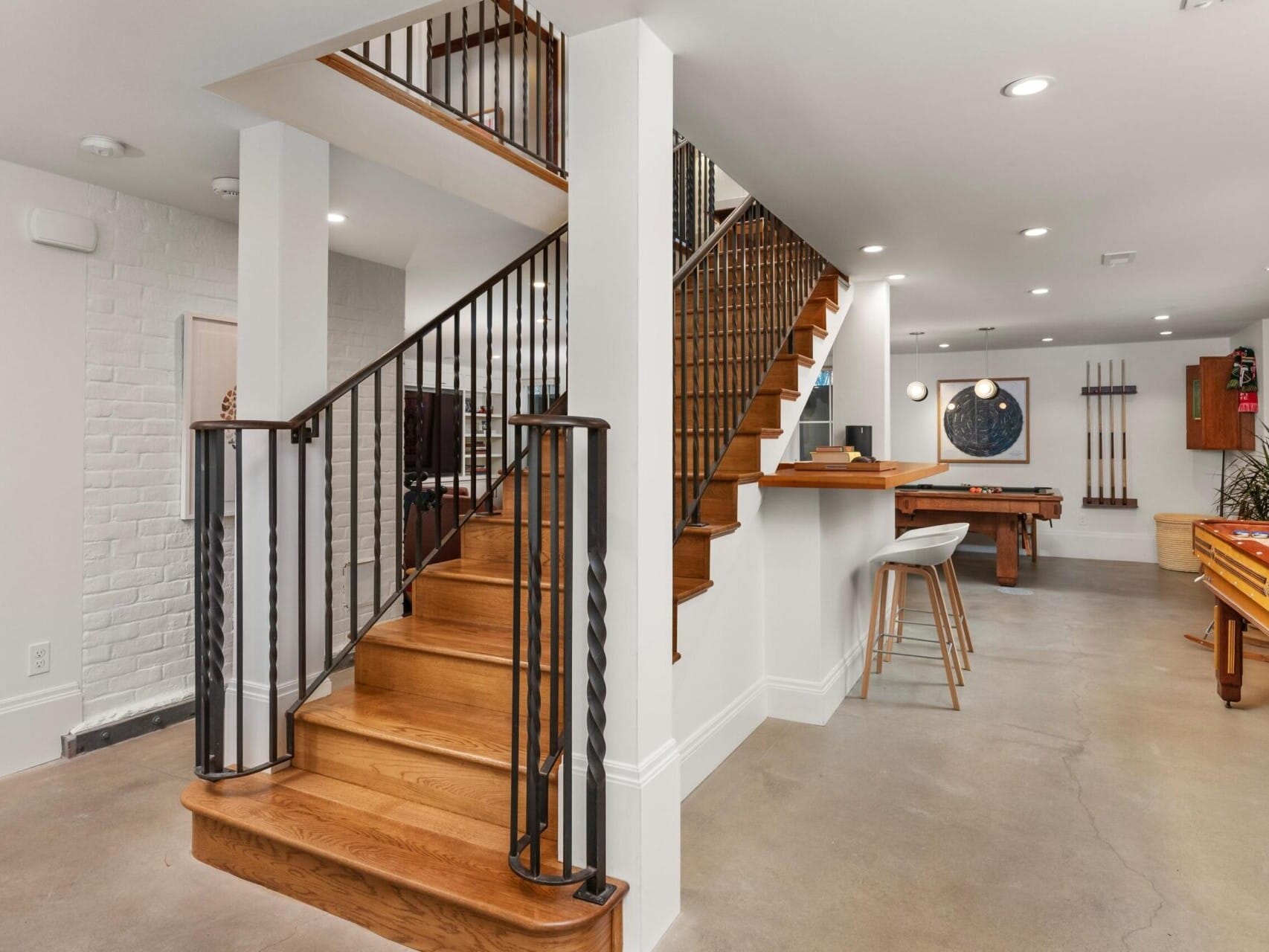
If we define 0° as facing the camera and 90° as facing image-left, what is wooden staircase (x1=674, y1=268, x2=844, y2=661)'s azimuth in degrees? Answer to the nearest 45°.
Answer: approximately 45°

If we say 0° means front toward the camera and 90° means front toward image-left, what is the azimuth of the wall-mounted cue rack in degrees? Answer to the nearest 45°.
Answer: approximately 0°

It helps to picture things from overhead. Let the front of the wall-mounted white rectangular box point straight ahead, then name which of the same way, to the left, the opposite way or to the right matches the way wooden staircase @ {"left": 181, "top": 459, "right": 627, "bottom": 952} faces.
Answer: to the right

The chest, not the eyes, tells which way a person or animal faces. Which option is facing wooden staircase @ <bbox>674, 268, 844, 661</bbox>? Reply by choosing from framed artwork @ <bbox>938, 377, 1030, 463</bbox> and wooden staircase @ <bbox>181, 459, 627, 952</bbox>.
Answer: the framed artwork

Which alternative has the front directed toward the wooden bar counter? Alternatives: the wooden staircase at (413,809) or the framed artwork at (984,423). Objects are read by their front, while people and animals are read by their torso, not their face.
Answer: the framed artwork

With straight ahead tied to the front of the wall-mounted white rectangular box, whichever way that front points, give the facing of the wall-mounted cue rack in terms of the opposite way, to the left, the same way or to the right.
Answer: to the right

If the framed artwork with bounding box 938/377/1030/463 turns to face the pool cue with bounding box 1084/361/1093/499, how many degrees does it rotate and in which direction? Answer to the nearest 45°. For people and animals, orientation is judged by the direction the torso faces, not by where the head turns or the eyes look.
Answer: approximately 90° to its left

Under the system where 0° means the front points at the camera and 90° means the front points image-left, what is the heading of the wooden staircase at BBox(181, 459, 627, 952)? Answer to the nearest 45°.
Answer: approximately 45°
